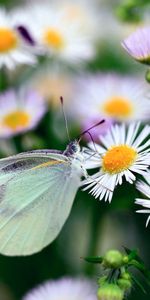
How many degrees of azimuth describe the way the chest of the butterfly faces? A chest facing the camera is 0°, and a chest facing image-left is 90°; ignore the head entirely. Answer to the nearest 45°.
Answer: approximately 270°

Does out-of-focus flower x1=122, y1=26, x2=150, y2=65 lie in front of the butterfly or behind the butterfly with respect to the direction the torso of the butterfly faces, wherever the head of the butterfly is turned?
in front
